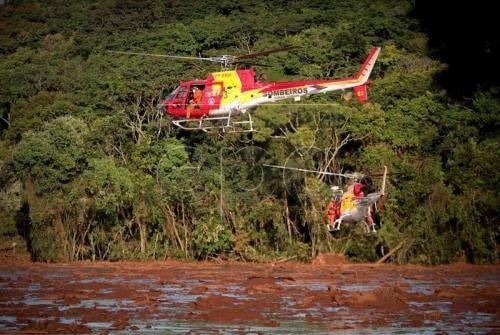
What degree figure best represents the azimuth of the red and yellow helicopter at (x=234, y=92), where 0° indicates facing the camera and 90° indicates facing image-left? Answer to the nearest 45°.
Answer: approximately 90°

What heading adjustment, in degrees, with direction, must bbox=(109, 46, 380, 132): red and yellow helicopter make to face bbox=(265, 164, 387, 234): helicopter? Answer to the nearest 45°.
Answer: approximately 135° to its right
